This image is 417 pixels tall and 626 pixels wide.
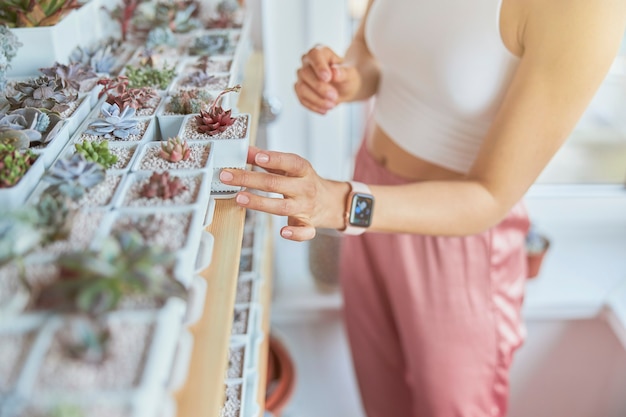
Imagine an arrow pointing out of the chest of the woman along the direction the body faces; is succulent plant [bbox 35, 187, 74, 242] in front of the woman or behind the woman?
in front

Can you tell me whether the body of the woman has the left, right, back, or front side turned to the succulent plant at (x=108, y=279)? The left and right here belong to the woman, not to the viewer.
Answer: front

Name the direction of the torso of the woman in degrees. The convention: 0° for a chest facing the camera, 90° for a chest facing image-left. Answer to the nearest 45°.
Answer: approximately 45°

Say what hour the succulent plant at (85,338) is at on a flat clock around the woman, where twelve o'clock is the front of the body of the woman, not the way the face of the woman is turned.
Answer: The succulent plant is roughly at 11 o'clock from the woman.

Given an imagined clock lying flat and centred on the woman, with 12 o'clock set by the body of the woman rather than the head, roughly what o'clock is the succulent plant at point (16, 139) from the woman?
The succulent plant is roughly at 12 o'clock from the woman.

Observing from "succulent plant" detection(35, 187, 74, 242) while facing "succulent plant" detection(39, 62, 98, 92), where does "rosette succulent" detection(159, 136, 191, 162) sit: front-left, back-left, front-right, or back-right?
front-right

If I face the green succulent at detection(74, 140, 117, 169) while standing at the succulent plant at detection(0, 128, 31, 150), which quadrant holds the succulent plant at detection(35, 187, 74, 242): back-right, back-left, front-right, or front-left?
front-right

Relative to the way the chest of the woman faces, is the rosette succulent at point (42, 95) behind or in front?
in front
